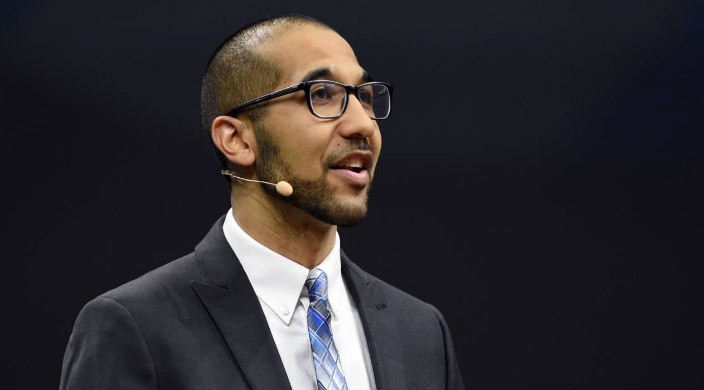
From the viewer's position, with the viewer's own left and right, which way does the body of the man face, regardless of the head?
facing the viewer and to the right of the viewer
